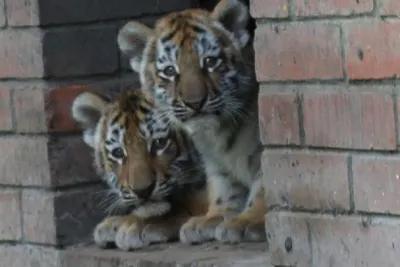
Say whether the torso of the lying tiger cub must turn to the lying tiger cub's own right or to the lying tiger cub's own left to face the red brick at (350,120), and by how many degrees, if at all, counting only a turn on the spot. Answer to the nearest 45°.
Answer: approximately 90° to the lying tiger cub's own left

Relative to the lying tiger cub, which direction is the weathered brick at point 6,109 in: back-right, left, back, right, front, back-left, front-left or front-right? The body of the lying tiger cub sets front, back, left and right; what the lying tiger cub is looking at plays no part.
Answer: front-right

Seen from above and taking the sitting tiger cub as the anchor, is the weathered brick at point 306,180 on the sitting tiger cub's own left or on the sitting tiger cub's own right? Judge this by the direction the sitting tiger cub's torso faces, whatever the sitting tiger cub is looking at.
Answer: on the sitting tiger cub's own left

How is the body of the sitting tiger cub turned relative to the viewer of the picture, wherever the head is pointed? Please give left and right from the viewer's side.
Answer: facing the viewer and to the left of the viewer

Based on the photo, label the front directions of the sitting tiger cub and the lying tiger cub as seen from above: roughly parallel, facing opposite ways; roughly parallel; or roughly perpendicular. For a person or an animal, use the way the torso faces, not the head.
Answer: roughly parallel

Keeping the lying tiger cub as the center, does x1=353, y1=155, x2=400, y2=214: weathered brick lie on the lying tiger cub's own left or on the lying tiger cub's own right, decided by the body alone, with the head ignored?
on the lying tiger cub's own left

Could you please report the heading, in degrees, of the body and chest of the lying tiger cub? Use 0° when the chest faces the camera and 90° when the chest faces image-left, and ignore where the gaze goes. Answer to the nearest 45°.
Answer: approximately 45°

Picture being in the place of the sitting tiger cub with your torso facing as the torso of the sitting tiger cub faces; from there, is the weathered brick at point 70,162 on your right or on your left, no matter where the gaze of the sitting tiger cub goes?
on your right

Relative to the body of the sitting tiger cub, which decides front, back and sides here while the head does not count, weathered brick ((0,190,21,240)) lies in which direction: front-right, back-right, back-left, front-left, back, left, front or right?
front-right
